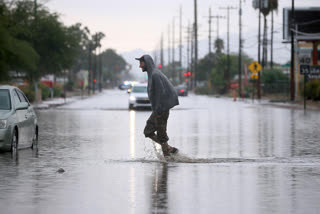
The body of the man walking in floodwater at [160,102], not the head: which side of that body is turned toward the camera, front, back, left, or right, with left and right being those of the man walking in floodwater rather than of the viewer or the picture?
left

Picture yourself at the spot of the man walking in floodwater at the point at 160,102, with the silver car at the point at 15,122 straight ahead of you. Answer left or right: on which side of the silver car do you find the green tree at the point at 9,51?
right
